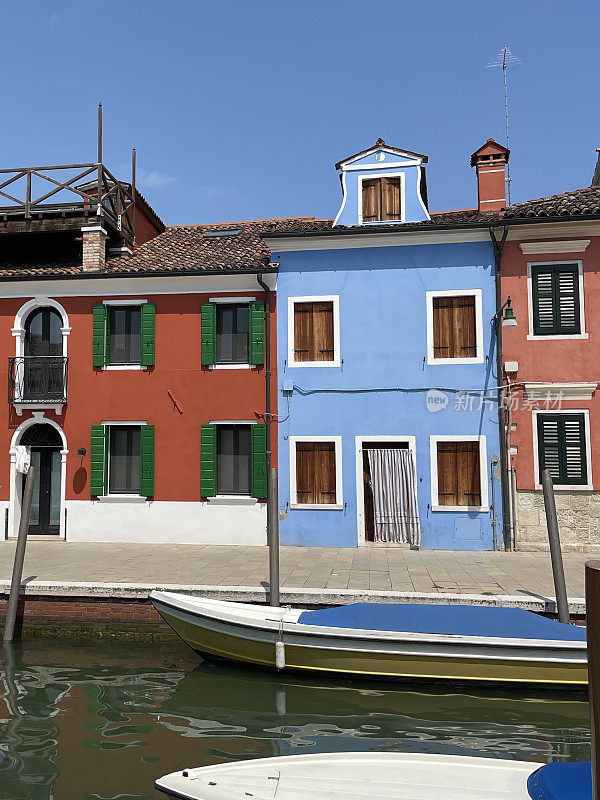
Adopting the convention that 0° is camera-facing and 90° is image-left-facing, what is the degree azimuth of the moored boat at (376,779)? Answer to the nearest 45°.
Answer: approximately 90°

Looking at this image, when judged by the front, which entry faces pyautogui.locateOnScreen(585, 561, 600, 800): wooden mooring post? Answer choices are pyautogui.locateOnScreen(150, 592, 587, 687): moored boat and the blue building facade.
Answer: the blue building facade

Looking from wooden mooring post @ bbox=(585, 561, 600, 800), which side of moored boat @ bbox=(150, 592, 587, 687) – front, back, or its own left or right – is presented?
left

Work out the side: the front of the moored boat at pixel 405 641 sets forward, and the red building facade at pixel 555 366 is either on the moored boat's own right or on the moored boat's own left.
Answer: on the moored boat's own right

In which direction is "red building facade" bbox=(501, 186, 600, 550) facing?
toward the camera

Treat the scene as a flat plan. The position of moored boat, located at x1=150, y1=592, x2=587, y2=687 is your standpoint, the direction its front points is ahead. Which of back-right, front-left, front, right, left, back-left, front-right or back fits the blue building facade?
right

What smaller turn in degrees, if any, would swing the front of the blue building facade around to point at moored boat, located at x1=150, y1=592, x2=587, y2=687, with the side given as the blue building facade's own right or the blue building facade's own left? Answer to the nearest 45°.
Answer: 0° — it already faces it

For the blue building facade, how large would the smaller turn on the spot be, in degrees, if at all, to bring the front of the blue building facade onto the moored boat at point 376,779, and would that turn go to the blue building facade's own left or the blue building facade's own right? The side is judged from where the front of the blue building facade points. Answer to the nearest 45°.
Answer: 0° — it already faces it

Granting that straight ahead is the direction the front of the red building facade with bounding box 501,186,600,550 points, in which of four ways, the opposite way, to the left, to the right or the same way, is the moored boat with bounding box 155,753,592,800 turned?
to the right

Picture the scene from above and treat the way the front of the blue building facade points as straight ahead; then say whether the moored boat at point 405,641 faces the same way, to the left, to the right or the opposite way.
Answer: to the right

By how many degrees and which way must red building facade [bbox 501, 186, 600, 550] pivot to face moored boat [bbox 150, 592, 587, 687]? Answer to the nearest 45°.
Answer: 0° — it already faces it

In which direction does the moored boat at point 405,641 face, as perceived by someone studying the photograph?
facing to the left of the viewer

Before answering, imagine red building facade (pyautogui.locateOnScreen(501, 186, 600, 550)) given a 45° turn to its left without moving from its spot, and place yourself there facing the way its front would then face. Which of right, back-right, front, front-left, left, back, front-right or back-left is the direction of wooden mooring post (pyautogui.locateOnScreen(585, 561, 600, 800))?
front-right

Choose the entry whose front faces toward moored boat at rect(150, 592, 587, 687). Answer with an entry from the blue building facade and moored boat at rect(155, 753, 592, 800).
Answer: the blue building facade

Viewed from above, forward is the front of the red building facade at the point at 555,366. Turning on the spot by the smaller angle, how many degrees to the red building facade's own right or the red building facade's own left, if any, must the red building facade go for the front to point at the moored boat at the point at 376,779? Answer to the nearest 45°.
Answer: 0° — it already faces it

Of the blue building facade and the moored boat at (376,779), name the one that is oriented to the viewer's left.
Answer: the moored boat

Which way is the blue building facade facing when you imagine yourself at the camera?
facing the viewer

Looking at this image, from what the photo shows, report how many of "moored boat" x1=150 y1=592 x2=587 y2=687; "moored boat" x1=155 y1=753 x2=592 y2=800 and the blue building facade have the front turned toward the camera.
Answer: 1

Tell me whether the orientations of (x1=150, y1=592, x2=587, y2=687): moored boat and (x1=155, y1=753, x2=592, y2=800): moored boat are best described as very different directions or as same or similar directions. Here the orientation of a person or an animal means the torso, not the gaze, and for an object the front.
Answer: same or similar directions
